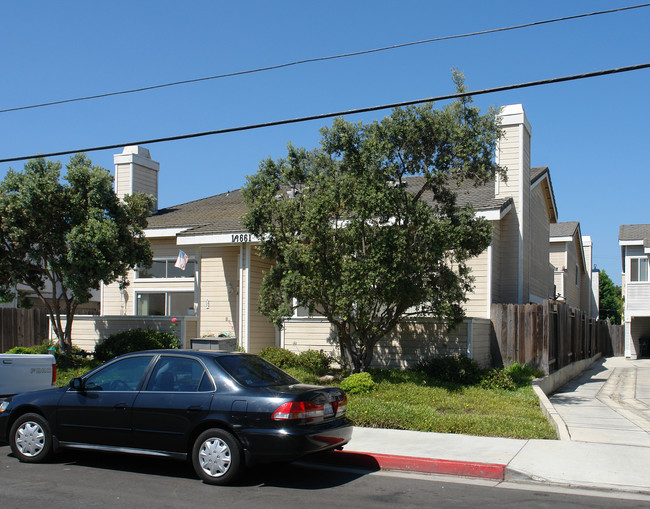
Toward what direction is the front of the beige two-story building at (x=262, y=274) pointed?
toward the camera

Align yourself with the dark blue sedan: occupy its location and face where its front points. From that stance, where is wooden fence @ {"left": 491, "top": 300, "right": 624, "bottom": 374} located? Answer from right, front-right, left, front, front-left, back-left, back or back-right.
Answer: right

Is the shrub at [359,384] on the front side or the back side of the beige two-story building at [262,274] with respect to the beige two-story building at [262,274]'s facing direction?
on the front side

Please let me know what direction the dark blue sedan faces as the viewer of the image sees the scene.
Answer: facing away from the viewer and to the left of the viewer

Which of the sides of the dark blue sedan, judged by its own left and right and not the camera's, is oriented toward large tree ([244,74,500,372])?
right

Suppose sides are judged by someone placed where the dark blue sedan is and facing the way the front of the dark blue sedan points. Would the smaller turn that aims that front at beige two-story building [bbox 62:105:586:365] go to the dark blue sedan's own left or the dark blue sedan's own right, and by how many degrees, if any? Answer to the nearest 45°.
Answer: approximately 45° to the dark blue sedan's own right

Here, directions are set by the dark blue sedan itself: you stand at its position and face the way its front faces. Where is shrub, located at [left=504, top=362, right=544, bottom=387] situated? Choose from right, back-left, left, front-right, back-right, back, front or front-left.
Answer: right

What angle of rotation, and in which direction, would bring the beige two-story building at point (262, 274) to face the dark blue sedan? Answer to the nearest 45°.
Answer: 0° — it already faces it

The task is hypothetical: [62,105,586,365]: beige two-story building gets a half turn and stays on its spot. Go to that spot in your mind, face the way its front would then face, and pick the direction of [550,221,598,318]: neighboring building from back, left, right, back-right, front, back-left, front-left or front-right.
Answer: front-right

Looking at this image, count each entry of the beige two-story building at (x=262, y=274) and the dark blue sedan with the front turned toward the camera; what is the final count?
1

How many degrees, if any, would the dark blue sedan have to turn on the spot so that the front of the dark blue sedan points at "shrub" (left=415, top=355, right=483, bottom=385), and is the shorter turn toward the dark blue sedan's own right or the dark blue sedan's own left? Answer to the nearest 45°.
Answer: approximately 90° to the dark blue sedan's own right
